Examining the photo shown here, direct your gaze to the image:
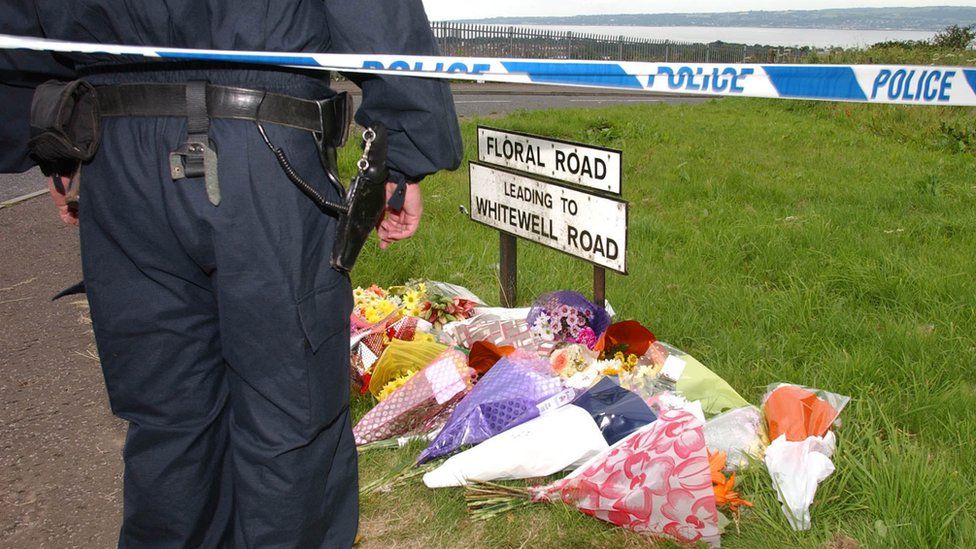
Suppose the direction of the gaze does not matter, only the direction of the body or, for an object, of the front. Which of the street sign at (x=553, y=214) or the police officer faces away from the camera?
the police officer

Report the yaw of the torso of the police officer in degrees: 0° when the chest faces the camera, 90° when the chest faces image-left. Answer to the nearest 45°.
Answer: approximately 180°

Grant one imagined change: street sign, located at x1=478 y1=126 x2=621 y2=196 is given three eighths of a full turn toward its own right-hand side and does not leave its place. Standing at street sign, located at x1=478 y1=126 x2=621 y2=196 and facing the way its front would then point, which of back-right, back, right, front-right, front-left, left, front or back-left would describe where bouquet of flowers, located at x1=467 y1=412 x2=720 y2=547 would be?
back

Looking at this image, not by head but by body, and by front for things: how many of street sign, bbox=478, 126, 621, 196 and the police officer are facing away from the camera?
1

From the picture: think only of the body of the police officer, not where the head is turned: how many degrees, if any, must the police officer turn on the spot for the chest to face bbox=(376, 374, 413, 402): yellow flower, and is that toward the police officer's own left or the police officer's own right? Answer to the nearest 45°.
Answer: approximately 45° to the police officer's own right

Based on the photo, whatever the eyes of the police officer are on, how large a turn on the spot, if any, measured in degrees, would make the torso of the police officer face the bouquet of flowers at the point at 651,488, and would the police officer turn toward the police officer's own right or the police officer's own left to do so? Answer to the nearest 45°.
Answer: approximately 90° to the police officer's own right

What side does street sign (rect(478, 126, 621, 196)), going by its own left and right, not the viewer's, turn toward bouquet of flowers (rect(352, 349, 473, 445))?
front

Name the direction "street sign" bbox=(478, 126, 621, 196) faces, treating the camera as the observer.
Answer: facing the viewer and to the left of the viewer

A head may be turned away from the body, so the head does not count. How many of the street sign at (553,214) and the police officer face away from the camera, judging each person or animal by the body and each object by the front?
1

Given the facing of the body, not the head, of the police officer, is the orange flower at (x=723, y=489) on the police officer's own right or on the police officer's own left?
on the police officer's own right

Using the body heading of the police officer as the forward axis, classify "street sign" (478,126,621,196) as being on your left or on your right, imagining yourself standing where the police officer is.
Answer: on your right
